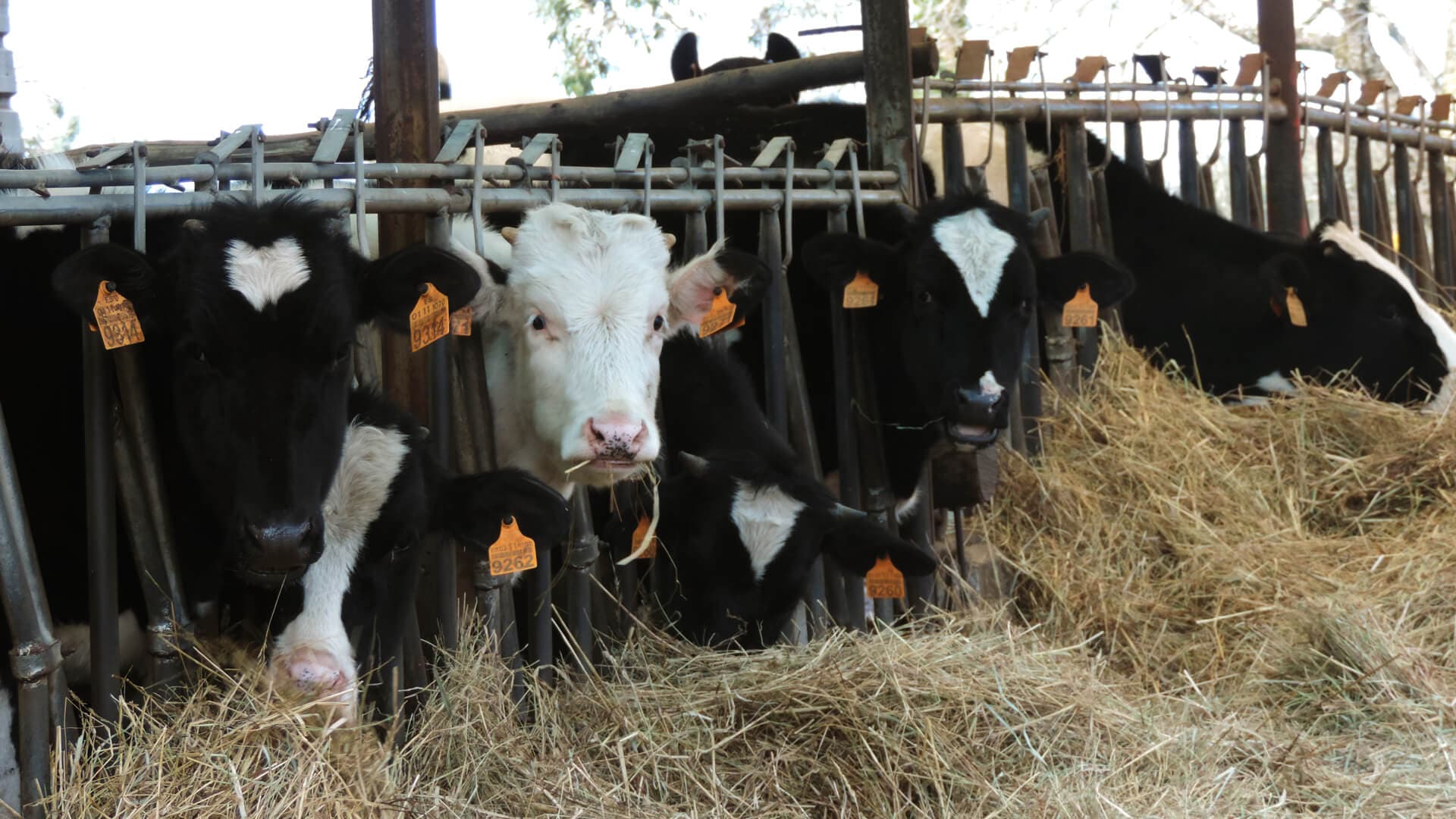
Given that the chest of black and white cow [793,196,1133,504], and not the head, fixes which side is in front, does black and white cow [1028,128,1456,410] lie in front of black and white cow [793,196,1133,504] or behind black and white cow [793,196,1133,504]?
behind

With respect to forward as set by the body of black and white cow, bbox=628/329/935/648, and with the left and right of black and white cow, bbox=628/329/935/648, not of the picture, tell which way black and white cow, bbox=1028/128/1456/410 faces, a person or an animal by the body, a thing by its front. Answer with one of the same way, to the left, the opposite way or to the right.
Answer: to the left

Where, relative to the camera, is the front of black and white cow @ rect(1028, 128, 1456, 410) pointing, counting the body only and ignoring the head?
to the viewer's right

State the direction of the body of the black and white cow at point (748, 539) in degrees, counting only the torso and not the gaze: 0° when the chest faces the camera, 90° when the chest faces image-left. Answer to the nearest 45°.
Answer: approximately 0°

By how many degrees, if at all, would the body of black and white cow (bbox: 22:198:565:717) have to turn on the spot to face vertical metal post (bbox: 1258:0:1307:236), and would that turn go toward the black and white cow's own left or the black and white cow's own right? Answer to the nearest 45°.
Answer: approximately 135° to the black and white cow's own left

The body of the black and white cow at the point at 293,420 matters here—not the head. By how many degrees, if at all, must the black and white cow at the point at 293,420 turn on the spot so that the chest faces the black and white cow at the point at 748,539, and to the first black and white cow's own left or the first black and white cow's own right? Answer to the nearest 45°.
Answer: approximately 135° to the first black and white cow's own left
